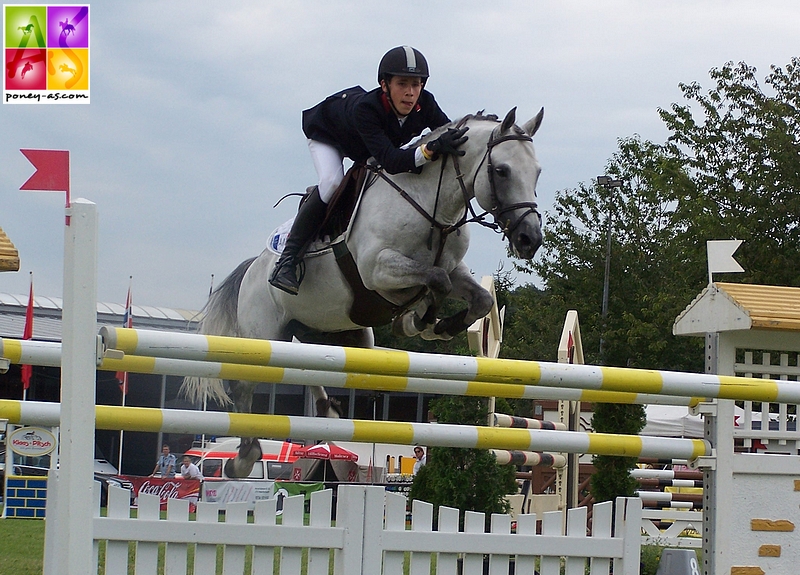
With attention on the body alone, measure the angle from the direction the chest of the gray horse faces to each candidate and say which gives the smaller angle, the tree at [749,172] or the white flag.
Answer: the white flag

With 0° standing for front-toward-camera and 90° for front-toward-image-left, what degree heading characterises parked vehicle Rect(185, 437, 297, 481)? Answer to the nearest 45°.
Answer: approximately 90°

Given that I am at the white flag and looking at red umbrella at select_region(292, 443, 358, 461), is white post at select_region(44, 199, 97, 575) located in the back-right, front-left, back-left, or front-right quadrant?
back-left

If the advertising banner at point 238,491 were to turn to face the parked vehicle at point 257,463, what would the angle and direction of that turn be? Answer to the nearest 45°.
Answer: approximately 180°

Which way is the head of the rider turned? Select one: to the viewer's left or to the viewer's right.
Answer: to the viewer's right

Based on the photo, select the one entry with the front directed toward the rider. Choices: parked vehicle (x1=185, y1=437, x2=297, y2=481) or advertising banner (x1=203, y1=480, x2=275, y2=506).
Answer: the advertising banner
